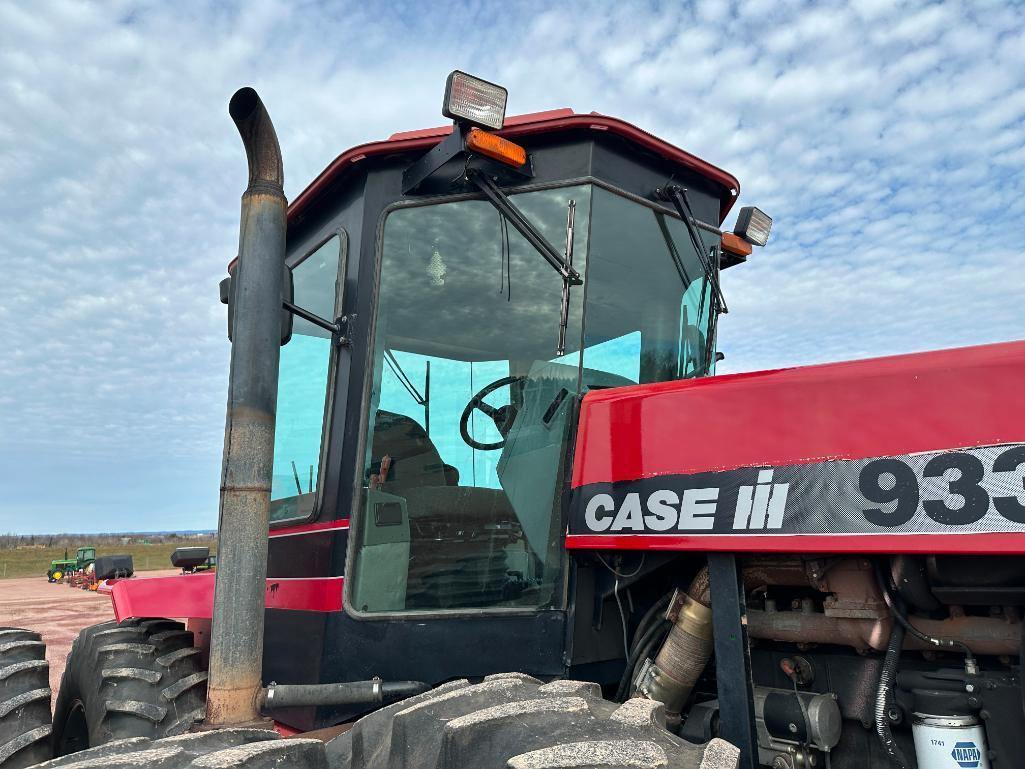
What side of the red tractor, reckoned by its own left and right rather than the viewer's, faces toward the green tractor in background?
back

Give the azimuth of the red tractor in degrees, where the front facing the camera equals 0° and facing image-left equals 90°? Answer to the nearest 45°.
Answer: approximately 315°
